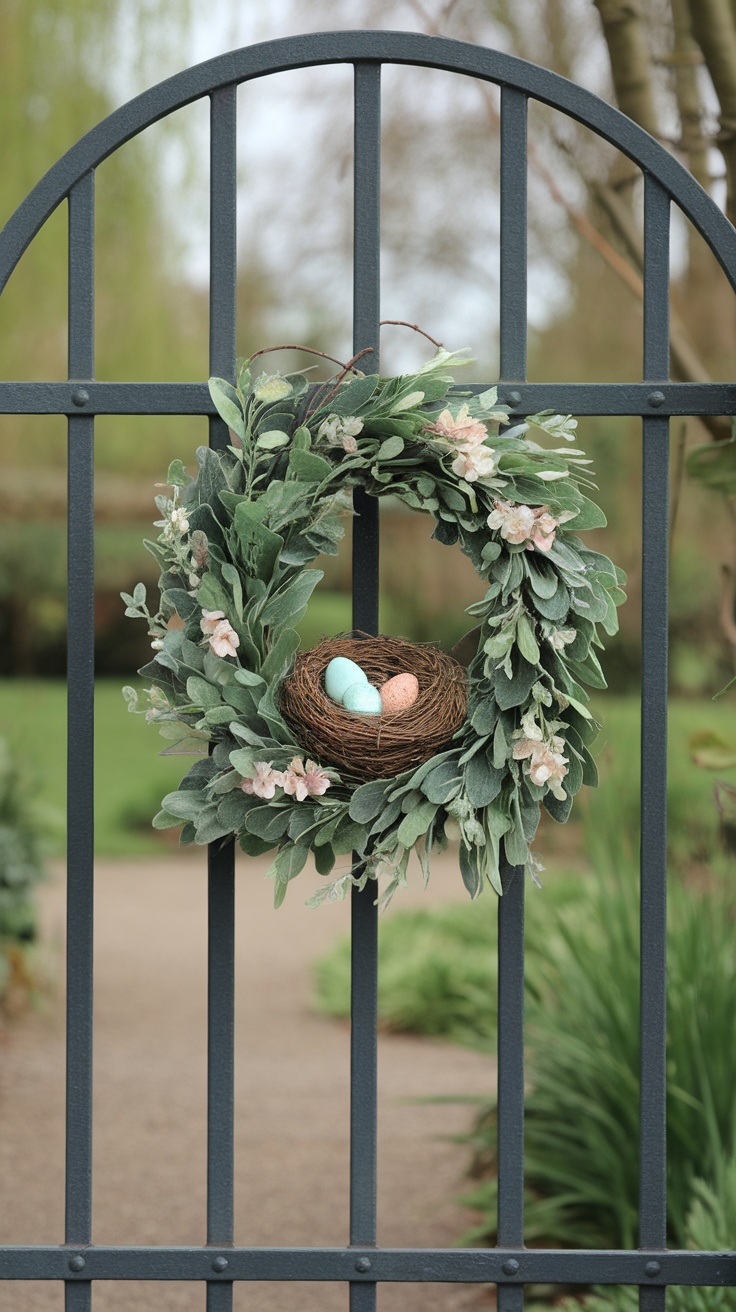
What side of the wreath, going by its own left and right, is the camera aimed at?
front
